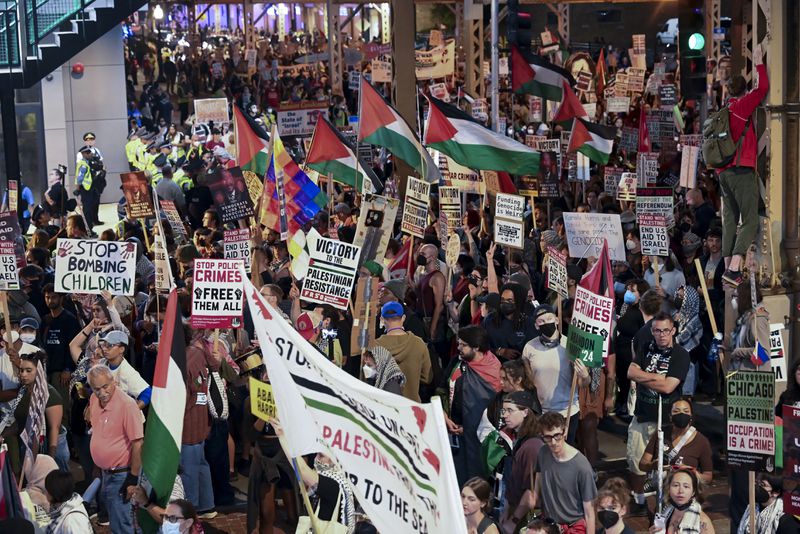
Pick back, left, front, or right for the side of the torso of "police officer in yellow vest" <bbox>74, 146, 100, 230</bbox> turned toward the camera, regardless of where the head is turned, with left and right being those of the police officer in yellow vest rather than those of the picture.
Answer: right

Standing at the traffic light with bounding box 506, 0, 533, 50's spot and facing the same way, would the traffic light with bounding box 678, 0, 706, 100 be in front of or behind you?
in front

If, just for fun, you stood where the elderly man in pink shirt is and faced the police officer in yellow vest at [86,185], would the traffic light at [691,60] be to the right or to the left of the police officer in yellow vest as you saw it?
right

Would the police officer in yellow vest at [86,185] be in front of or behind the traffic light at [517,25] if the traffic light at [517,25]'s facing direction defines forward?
behind

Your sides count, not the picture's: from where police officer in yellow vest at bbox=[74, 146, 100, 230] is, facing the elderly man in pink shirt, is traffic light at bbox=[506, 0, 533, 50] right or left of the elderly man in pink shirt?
left

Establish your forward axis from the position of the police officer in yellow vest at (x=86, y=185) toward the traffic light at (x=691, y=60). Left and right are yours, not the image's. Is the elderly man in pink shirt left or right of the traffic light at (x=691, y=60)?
right

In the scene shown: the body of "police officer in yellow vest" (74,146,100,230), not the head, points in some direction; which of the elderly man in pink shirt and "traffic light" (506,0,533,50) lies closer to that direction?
the traffic light

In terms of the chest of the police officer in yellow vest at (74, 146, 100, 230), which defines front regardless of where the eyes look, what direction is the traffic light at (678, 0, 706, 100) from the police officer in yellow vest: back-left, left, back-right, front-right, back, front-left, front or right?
front-right
